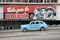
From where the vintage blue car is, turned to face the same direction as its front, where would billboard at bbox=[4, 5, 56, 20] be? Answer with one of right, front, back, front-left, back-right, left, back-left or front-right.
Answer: right

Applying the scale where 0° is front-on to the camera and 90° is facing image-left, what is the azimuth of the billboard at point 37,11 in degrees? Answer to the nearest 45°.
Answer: approximately 0°

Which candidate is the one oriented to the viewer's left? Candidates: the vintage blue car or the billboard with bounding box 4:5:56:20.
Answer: the vintage blue car

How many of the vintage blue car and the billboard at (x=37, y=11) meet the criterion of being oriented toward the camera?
1

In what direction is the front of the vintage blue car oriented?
to the viewer's left

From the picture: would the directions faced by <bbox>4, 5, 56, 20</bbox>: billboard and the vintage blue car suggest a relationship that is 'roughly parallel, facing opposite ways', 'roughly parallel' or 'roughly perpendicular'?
roughly perpendicular

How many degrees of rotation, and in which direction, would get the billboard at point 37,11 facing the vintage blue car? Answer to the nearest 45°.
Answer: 0° — it already faces it
